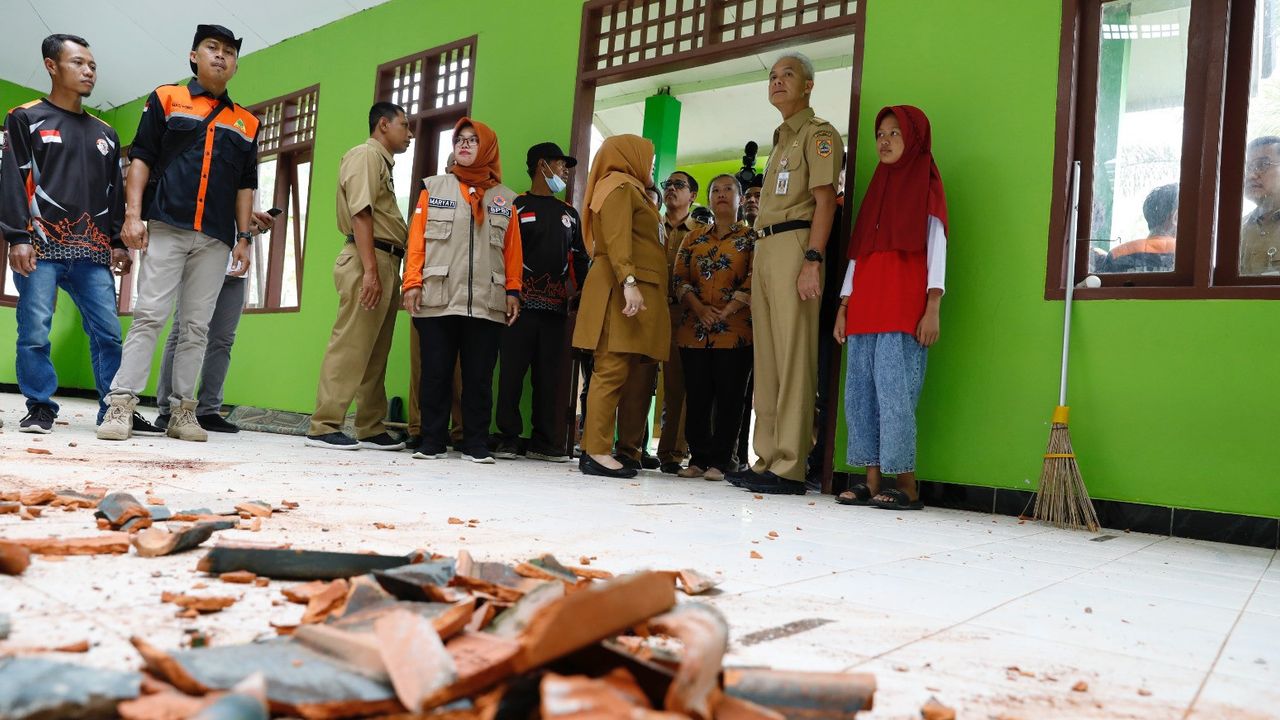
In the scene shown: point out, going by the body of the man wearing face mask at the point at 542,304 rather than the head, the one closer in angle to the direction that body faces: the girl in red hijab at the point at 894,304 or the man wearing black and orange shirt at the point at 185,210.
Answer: the girl in red hijab

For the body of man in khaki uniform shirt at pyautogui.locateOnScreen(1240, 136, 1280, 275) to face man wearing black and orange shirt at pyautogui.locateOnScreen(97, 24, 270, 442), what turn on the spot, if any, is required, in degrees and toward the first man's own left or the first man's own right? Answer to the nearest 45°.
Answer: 0° — they already face them

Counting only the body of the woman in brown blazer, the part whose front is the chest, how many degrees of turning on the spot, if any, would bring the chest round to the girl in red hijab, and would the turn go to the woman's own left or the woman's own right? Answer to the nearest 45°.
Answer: approximately 45° to the woman's own right

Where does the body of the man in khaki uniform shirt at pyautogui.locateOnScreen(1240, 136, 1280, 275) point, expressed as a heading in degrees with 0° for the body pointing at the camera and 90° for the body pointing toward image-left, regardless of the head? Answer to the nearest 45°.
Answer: approximately 45°

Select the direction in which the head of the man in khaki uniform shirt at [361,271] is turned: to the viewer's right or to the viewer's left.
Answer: to the viewer's right

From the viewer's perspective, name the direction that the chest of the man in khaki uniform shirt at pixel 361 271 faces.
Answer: to the viewer's right

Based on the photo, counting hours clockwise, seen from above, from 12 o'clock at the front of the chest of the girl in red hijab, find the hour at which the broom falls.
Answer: The broom is roughly at 8 o'clock from the girl in red hijab.

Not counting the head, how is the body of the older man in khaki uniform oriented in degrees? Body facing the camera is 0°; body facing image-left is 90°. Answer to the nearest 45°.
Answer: approximately 45°

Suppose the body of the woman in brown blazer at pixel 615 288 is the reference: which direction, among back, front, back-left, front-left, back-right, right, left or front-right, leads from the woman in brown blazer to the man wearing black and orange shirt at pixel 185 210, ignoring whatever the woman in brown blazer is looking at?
back

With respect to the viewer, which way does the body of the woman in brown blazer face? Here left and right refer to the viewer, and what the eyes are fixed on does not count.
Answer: facing to the right of the viewer

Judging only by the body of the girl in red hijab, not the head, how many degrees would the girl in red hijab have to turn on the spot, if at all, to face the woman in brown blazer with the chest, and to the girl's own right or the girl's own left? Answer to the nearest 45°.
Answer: approximately 45° to the girl's own right

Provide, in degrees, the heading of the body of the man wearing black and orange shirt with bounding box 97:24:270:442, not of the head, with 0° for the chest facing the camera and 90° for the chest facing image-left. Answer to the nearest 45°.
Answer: approximately 0°

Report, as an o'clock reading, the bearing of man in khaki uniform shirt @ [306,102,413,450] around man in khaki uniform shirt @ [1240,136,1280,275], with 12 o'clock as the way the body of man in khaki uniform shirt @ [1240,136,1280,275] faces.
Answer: man in khaki uniform shirt @ [306,102,413,450] is roughly at 1 o'clock from man in khaki uniform shirt @ [1240,136,1280,275].
